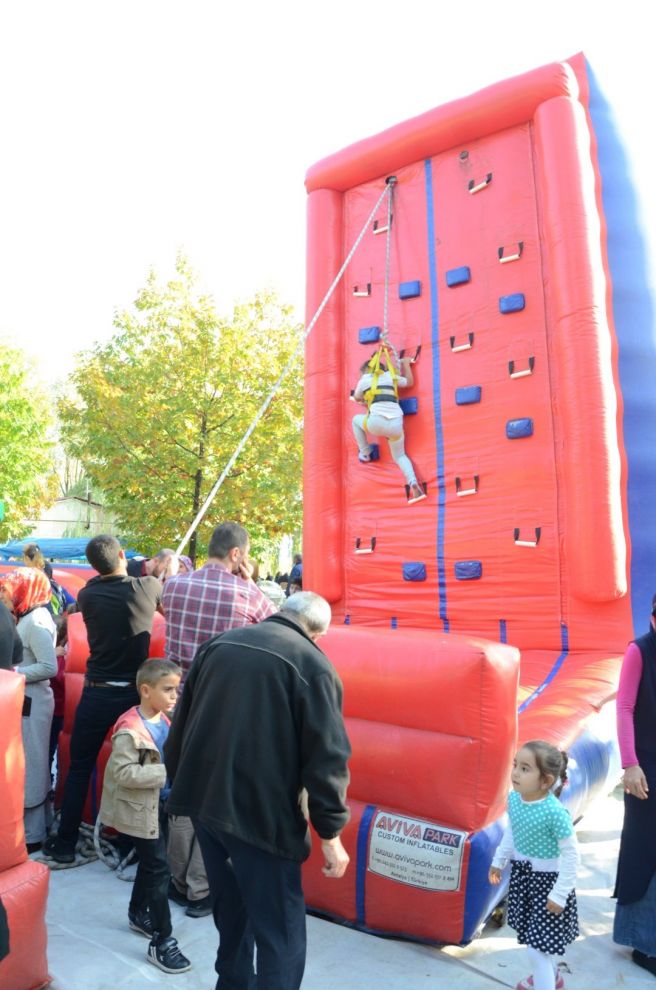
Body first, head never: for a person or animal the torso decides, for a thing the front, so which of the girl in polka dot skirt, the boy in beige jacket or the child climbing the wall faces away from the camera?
the child climbing the wall

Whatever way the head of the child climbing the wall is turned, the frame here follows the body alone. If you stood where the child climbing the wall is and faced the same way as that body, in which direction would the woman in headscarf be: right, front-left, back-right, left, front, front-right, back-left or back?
back-left

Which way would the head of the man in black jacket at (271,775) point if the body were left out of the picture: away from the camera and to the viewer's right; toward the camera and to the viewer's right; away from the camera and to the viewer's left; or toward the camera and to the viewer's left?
away from the camera and to the viewer's right

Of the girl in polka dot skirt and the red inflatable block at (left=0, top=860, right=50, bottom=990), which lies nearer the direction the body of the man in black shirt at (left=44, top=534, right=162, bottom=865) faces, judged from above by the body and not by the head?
the girl in polka dot skirt

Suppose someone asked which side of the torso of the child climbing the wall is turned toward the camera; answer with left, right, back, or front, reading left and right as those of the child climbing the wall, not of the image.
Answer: back

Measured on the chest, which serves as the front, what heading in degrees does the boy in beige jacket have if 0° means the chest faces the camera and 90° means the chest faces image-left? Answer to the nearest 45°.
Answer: approximately 315°

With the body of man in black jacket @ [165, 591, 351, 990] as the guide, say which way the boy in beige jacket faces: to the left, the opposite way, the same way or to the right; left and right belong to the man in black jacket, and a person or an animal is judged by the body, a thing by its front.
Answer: to the right

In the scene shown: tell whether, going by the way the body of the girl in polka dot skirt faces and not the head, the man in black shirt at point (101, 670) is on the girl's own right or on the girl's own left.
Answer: on the girl's own right

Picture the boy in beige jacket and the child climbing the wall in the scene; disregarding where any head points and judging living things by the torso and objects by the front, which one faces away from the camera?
the child climbing the wall

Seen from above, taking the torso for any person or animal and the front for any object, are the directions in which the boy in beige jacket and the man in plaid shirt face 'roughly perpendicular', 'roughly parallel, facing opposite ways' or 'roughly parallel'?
roughly perpendicular

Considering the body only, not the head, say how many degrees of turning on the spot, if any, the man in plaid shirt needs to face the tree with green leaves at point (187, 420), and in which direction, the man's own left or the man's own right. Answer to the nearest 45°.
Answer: approximately 45° to the man's own left

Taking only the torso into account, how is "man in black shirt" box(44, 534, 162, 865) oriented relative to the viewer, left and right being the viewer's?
facing away from the viewer and to the right of the viewer

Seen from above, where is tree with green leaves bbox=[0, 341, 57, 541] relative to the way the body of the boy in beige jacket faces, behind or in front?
behind
